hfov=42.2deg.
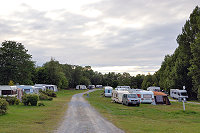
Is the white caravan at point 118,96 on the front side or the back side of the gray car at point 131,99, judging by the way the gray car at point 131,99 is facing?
on the back side

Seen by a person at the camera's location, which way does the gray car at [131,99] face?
facing the viewer and to the right of the viewer
